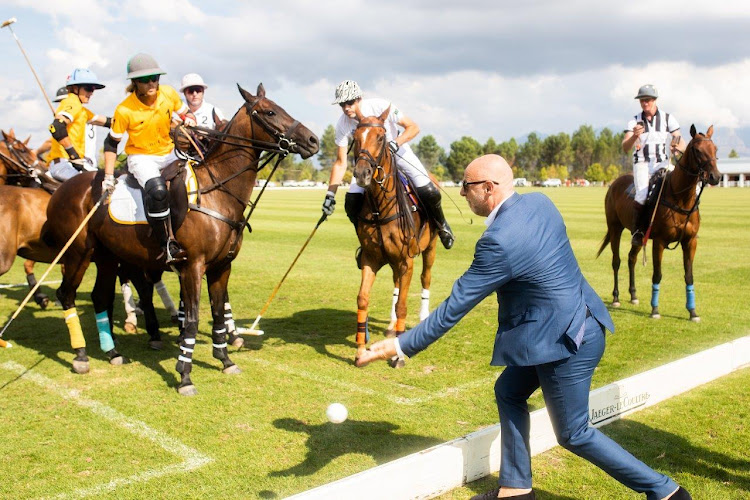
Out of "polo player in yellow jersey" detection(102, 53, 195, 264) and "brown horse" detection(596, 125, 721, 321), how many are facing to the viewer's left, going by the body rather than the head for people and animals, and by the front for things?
0

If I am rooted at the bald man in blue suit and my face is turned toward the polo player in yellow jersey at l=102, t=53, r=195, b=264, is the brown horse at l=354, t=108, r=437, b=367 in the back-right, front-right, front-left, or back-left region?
front-right

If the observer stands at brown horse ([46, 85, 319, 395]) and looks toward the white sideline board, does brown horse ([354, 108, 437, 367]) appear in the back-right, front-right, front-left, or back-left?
front-left

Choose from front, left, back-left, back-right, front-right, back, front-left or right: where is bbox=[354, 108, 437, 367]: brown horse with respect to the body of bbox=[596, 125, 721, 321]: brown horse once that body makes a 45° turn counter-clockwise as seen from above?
back-right

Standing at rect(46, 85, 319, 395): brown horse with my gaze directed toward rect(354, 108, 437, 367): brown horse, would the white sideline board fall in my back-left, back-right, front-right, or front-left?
front-right

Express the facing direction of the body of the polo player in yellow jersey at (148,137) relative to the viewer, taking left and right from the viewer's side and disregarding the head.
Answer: facing the viewer and to the right of the viewer

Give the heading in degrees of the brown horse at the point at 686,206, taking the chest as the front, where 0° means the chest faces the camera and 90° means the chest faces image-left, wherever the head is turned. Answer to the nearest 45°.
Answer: approximately 315°

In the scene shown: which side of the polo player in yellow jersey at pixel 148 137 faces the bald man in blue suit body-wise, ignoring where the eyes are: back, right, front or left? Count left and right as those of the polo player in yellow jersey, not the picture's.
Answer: front

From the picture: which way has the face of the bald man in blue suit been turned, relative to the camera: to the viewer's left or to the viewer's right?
to the viewer's left

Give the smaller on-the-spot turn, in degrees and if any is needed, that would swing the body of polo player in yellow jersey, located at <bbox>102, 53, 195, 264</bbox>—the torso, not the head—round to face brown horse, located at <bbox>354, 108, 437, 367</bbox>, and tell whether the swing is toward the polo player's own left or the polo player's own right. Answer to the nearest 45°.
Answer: approximately 45° to the polo player's own left

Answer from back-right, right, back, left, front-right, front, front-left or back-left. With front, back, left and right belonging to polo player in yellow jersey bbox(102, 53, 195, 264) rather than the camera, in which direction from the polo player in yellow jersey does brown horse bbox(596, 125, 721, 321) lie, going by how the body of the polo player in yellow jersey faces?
front-left

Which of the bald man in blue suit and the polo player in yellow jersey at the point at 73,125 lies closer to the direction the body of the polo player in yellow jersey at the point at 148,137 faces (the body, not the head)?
the bald man in blue suit

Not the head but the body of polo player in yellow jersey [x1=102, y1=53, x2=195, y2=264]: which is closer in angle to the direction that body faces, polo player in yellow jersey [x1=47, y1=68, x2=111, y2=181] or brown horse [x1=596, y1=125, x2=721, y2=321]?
the brown horse
